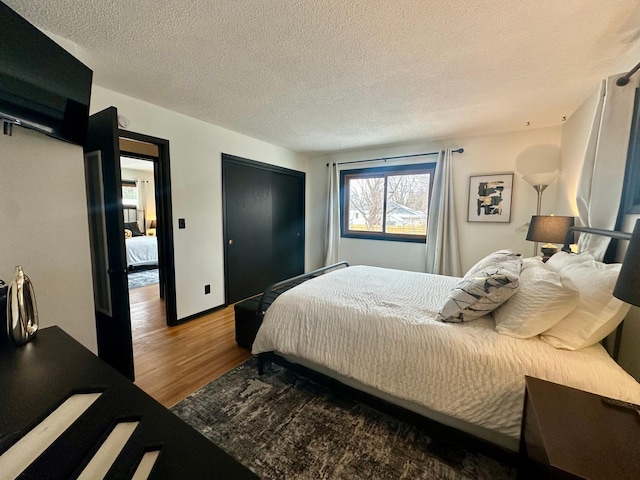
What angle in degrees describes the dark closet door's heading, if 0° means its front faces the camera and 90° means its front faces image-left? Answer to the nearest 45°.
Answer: approximately 315°

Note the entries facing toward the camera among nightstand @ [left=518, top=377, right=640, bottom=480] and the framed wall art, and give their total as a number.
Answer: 1

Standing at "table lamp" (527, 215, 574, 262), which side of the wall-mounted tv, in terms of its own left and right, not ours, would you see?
front

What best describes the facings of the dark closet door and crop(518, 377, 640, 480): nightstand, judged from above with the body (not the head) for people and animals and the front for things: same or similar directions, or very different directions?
very different directions

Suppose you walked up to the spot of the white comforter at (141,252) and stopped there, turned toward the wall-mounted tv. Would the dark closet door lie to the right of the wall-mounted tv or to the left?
left

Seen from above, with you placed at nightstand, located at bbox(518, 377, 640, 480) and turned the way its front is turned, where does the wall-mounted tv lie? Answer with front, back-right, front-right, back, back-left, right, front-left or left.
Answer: front-left

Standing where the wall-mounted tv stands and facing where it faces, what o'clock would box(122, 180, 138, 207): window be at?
The window is roughly at 8 o'clock from the wall-mounted tv.

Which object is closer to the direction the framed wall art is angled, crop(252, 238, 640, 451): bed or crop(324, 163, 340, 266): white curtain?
the bed

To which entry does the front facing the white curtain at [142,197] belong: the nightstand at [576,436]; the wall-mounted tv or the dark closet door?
the nightstand

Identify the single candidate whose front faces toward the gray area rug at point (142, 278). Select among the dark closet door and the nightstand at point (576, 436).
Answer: the nightstand

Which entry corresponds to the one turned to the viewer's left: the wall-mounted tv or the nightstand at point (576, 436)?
the nightstand

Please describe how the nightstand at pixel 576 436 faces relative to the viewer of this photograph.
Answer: facing to the left of the viewer

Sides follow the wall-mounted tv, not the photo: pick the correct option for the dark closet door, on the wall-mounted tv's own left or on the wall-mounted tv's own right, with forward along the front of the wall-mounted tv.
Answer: on the wall-mounted tv's own left
